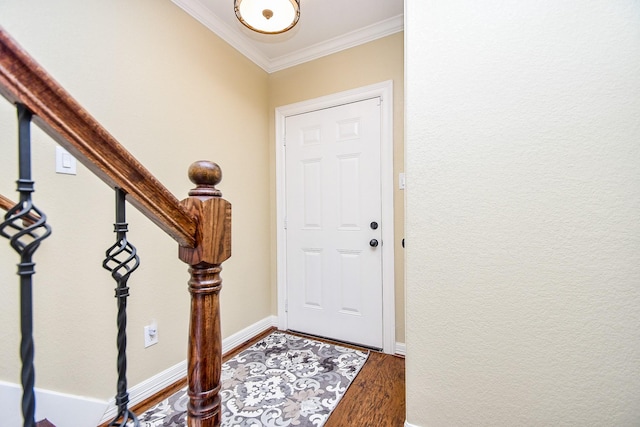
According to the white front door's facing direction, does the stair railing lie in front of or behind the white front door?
in front

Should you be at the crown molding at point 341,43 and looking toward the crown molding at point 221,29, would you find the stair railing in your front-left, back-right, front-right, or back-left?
front-left

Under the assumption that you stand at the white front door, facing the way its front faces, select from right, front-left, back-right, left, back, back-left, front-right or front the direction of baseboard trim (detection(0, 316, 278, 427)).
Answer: front
